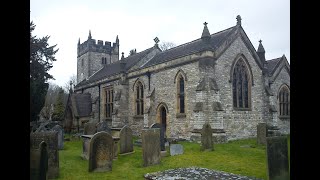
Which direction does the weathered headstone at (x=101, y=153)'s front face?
toward the camera

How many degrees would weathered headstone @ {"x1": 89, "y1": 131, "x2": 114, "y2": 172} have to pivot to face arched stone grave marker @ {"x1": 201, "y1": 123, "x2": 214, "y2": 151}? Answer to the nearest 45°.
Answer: approximately 135° to its left

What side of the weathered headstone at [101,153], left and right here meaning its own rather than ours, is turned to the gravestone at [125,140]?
back

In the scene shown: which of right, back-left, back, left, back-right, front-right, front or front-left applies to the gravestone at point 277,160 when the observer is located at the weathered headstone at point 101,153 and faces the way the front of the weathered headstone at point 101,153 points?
front-left

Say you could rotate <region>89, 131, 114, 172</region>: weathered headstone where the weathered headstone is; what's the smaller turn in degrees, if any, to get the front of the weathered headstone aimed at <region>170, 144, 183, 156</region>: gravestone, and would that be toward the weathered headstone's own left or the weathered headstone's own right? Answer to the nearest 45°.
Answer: approximately 135° to the weathered headstone's own left
